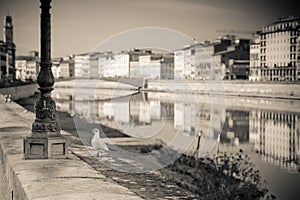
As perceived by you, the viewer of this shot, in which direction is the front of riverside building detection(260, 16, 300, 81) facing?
facing the viewer and to the left of the viewer

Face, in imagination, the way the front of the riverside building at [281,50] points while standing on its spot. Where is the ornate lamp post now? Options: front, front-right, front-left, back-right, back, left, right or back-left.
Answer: front-left
